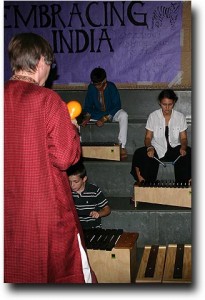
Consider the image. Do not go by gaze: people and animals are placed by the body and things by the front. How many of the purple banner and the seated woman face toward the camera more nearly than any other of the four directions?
2

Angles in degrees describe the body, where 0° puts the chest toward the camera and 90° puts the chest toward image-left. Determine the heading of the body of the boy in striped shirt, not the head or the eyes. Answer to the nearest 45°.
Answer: approximately 45°

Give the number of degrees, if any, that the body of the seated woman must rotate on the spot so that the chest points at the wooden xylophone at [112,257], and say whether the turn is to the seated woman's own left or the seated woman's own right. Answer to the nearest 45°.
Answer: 0° — they already face it

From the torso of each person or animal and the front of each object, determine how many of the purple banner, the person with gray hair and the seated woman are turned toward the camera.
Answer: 2

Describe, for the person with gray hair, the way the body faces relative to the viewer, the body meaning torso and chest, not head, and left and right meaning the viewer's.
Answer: facing away from the viewer and to the right of the viewer

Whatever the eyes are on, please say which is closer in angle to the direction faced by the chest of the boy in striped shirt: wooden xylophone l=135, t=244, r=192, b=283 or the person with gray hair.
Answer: the person with gray hair

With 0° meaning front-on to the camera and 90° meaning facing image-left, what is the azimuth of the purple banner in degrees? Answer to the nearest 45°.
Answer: approximately 0°

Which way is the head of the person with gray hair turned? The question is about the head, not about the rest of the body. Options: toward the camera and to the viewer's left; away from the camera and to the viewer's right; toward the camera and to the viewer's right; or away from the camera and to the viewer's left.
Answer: away from the camera and to the viewer's right

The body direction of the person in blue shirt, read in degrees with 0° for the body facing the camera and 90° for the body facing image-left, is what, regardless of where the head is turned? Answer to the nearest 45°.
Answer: approximately 0°
